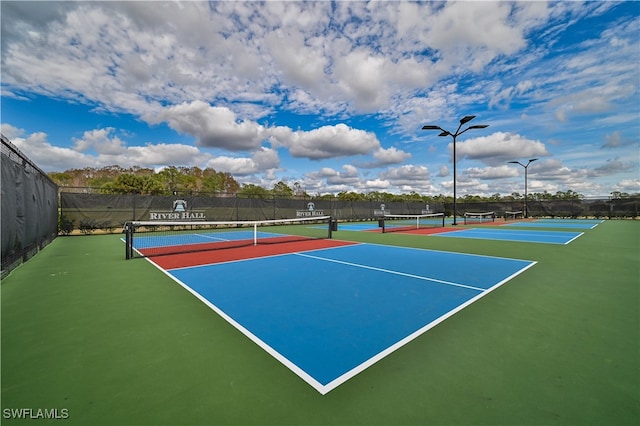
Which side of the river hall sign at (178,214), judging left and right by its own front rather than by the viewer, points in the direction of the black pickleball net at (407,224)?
left

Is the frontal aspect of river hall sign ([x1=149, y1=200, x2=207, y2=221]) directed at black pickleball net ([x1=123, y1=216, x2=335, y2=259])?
yes

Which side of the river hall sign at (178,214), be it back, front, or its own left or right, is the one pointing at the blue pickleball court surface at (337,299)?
front

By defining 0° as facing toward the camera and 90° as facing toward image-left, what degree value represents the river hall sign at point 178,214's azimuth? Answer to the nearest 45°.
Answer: approximately 0°

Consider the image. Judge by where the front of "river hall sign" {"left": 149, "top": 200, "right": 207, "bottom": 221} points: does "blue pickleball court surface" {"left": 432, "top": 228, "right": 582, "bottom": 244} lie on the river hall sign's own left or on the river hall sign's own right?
on the river hall sign's own left

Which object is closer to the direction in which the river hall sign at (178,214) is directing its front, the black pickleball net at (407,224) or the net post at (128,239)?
the net post

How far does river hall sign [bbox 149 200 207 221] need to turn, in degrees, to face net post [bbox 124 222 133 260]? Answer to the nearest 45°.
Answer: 0° — it already faces it
